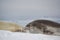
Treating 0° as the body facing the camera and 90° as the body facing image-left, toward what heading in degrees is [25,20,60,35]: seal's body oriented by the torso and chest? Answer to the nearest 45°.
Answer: approximately 90°
